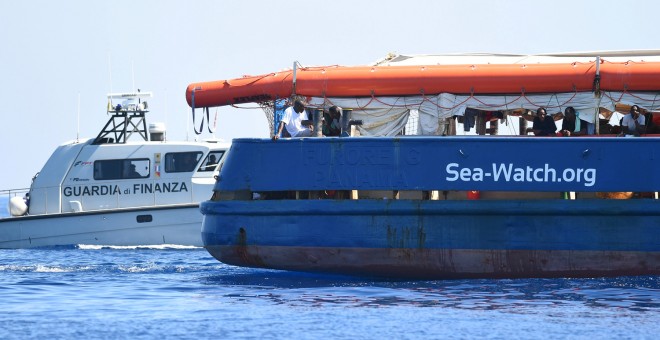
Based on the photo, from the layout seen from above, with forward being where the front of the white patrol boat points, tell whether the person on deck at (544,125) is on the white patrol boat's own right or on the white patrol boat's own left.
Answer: on the white patrol boat's own right

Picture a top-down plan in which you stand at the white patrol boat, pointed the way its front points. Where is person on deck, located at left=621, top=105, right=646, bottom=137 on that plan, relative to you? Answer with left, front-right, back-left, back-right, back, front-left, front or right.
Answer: front-right

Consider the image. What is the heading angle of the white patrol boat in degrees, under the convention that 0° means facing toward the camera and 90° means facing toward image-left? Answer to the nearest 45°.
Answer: approximately 270°

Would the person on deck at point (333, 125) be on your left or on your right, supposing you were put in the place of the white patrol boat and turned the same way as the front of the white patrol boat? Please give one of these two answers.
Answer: on your right

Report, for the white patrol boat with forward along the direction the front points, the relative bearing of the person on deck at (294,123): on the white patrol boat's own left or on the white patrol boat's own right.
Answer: on the white patrol boat's own right

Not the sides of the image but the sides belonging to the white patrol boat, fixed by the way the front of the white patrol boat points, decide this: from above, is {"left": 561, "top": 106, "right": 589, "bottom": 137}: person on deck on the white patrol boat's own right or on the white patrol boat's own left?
on the white patrol boat's own right
